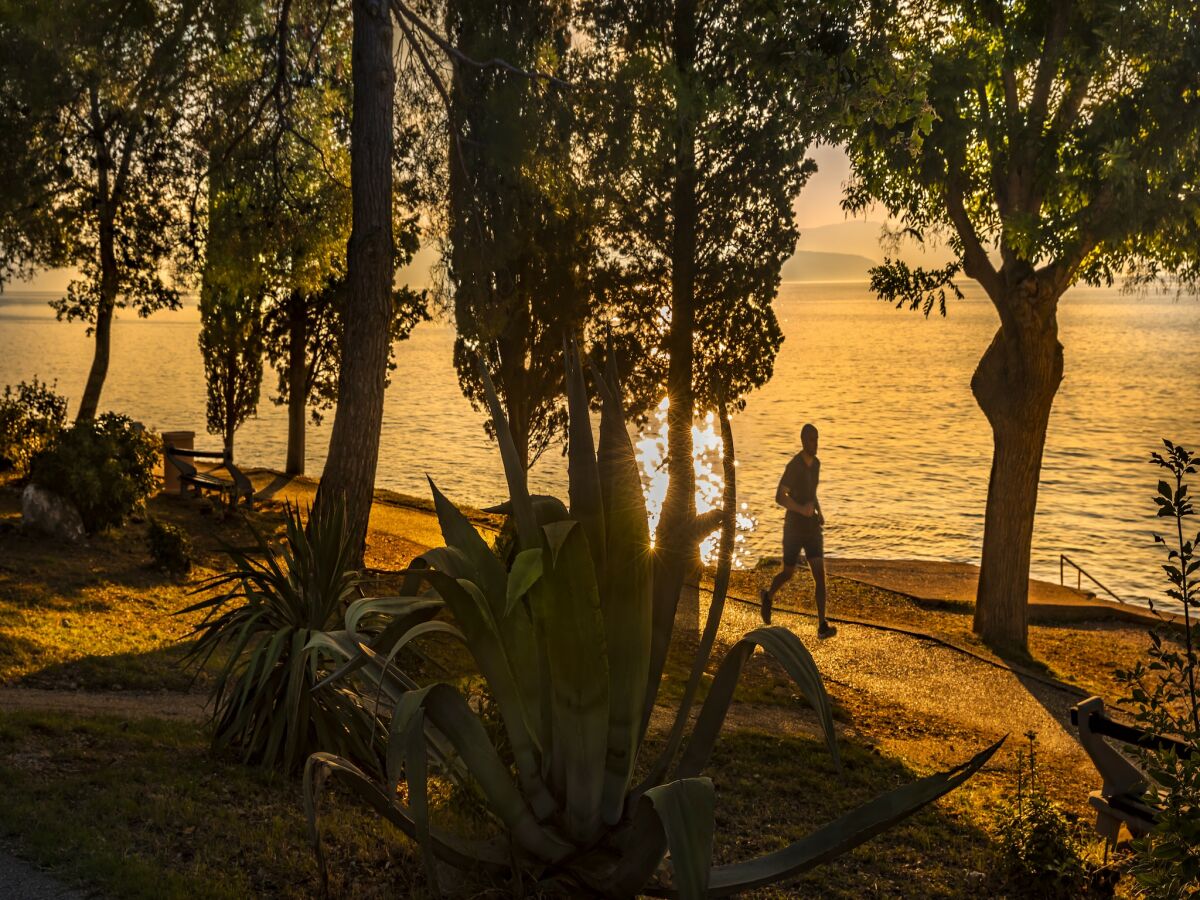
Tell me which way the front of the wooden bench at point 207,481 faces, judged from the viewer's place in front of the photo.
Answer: facing away from the viewer and to the right of the viewer

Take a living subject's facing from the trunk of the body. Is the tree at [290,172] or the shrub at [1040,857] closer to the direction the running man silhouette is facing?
the shrub

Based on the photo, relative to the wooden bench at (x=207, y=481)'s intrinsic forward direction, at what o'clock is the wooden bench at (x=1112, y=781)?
the wooden bench at (x=1112, y=781) is roughly at 4 o'clock from the wooden bench at (x=207, y=481).

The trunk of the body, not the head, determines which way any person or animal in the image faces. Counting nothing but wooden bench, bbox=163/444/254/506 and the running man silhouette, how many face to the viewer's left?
0

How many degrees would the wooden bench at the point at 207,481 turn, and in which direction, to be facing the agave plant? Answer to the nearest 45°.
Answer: approximately 135° to its right

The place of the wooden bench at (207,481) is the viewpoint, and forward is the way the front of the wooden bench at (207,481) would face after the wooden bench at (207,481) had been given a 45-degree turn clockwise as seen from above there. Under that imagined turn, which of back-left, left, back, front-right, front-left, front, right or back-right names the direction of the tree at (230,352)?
left

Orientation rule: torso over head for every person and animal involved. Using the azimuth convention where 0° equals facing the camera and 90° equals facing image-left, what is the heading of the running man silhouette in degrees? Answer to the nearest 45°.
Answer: approximately 315°

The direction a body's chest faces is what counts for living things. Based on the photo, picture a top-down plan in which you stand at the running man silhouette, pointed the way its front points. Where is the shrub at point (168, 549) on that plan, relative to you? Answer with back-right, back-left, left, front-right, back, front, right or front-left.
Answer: back-right

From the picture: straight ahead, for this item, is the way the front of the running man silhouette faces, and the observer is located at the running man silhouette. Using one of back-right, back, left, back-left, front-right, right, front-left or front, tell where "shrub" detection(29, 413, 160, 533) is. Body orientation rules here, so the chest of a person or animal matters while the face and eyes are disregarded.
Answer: back-right
